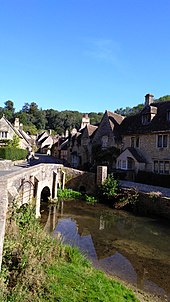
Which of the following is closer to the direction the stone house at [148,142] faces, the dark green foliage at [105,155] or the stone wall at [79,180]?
the stone wall

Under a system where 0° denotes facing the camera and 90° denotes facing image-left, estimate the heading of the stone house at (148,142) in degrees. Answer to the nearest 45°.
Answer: approximately 45°

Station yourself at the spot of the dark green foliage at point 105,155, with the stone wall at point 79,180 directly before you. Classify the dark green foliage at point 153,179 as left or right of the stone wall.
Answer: left

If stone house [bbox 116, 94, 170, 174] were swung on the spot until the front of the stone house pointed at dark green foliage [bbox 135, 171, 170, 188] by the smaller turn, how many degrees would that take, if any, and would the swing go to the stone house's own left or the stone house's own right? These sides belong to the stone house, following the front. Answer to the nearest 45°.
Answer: approximately 45° to the stone house's own left

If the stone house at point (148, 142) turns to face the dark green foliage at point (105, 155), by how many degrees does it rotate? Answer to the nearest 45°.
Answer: approximately 90° to its right

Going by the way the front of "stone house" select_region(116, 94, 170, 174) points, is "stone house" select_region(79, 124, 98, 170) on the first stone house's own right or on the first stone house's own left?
on the first stone house's own right
